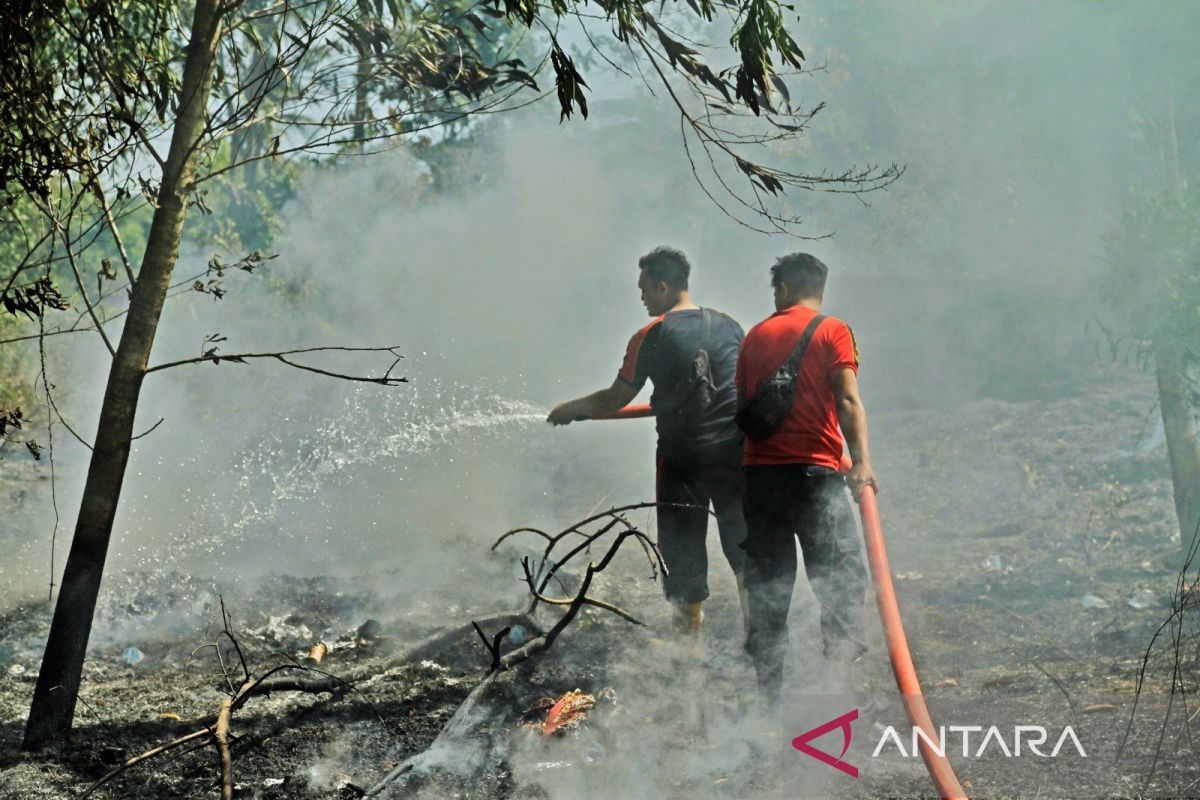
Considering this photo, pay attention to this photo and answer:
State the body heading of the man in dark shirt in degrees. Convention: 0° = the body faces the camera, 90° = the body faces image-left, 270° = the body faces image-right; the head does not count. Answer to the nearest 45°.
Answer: approximately 135°

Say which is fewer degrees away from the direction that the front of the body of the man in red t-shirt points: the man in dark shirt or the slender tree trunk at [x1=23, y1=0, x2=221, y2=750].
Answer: the man in dark shirt

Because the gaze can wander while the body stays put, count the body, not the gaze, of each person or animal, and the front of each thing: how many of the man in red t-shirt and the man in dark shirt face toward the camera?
0

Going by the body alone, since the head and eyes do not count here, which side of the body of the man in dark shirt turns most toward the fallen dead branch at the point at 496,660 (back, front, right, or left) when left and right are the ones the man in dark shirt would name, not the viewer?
left

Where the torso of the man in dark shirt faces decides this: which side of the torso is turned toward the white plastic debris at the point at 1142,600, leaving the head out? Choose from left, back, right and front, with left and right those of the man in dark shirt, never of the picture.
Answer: right

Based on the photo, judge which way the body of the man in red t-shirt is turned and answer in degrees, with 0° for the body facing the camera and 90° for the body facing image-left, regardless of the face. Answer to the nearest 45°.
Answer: approximately 180°

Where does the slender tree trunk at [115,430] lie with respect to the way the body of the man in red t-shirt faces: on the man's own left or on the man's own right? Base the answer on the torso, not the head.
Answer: on the man's own left

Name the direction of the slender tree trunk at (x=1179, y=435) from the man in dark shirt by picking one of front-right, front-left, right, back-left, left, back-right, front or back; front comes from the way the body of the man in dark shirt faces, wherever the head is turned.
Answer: right

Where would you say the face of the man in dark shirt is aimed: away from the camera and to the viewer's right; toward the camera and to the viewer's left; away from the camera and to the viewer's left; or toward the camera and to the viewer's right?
away from the camera and to the viewer's left

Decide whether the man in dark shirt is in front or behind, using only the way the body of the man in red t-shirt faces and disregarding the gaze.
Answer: in front

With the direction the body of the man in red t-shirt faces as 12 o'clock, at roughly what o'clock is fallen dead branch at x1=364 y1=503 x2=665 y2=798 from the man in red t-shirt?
The fallen dead branch is roughly at 8 o'clock from the man in red t-shirt.

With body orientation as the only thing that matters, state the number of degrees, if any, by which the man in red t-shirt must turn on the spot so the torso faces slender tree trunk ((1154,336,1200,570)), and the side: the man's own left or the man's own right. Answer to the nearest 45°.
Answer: approximately 45° to the man's own right

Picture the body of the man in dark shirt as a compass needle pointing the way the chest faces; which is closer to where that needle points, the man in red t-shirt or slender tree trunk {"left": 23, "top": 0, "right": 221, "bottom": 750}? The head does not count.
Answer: the slender tree trunk
